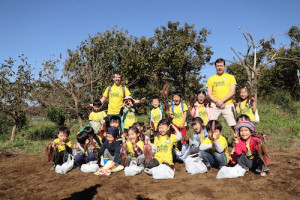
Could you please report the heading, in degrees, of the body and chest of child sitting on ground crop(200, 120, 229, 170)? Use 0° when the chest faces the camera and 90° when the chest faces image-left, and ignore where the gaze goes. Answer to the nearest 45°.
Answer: approximately 45°

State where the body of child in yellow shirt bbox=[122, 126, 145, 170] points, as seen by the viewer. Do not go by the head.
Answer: toward the camera

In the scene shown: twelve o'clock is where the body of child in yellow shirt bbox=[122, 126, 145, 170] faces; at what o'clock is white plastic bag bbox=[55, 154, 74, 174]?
The white plastic bag is roughly at 3 o'clock from the child in yellow shirt.

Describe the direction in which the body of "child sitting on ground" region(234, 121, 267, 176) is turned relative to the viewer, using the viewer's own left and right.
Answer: facing the viewer

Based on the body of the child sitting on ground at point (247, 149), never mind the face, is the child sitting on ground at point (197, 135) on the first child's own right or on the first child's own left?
on the first child's own right

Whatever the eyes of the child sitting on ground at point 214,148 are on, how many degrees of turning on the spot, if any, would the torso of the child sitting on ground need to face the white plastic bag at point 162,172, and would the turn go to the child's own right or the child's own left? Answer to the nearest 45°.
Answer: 0° — they already face it

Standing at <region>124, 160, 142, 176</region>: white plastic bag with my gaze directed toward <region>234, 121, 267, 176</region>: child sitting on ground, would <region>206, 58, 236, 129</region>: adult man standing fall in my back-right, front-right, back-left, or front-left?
front-left

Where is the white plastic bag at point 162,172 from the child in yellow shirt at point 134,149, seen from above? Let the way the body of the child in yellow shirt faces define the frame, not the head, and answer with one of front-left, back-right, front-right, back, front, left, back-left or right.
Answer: front-left

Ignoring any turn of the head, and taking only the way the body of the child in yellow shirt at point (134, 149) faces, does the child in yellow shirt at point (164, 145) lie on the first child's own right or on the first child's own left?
on the first child's own left

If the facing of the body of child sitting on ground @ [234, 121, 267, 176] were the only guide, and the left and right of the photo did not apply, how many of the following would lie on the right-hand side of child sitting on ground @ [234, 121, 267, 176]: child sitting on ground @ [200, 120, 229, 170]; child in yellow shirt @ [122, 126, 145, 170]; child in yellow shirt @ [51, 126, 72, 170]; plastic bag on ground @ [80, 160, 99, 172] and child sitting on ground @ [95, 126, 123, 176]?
5

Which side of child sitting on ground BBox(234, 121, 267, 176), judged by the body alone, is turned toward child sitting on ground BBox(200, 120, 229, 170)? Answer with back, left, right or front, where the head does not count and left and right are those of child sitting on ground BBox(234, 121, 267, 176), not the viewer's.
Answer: right

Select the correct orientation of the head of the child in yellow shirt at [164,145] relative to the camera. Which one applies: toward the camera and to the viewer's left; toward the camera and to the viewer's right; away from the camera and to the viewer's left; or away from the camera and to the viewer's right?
toward the camera and to the viewer's left

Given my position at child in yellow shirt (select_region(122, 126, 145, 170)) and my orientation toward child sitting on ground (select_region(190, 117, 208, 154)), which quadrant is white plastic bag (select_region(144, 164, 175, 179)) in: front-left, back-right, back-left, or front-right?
front-right

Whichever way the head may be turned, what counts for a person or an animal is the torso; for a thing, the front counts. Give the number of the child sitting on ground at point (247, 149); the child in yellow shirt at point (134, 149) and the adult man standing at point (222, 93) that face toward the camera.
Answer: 3
